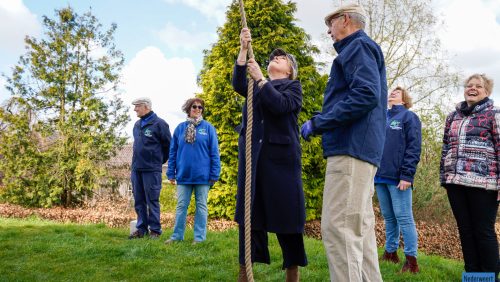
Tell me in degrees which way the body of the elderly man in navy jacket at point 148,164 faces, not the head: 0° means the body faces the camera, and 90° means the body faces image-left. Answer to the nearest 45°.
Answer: approximately 45°

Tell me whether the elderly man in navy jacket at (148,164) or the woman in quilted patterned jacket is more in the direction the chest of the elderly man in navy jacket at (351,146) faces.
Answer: the elderly man in navy jacket

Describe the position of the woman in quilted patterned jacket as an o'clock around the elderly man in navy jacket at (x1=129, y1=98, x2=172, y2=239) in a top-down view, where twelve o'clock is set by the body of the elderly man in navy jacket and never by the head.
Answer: The woman in quilted patterned jacket is roughly at 9 o'clock from the elderly man in navy jacket.

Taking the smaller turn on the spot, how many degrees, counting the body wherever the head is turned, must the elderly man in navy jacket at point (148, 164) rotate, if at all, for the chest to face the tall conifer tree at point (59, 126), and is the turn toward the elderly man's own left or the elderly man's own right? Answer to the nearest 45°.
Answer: approximately 135° to the elderly man's own right

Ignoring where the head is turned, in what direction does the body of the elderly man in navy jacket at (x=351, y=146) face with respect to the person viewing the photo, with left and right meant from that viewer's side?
facing to the left of the viewer

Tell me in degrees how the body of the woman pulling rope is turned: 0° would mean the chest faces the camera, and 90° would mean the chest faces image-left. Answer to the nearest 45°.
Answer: approximately 45°

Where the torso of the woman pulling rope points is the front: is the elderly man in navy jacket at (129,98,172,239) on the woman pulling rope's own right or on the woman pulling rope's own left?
on the woman pulling rope's own right
